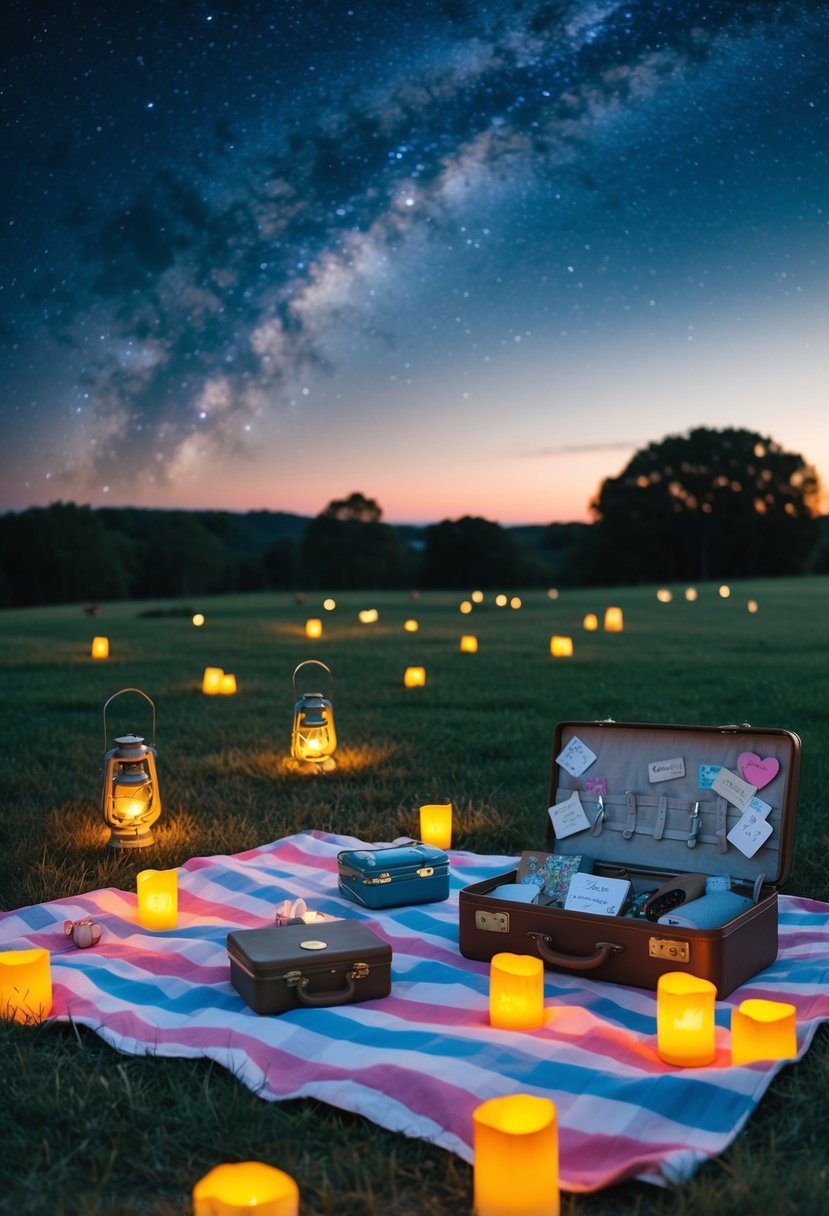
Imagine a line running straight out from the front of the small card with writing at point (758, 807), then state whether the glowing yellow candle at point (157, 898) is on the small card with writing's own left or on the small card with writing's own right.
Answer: on the small card with writing's own right

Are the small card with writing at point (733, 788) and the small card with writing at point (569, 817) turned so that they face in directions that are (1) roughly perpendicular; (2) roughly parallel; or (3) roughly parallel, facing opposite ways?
roughly parallel

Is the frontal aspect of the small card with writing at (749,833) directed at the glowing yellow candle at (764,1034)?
yes

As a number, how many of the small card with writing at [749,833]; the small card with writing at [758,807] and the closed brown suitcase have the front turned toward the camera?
3

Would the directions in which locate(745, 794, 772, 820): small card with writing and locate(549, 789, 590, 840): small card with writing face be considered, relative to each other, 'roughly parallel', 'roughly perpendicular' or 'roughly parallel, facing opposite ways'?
roughly parallel

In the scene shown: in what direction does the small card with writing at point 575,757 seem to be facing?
toward the camera

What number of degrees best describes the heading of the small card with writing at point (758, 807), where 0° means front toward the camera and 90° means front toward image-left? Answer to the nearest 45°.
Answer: approximately 0°

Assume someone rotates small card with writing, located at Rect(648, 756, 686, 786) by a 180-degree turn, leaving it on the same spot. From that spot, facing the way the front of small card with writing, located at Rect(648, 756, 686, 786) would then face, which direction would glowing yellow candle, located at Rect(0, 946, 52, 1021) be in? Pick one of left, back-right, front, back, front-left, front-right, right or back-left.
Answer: back-left

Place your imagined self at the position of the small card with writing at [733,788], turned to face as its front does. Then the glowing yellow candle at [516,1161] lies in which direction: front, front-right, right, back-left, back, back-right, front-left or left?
front

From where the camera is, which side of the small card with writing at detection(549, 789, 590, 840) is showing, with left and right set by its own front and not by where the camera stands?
front

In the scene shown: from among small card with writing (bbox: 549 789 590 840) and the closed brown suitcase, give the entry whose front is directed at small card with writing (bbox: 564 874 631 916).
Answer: small card with writing (bbox: 549 789 590 840)

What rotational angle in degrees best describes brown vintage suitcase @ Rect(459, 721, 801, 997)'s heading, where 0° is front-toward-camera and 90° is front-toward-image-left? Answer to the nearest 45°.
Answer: approximately 45°

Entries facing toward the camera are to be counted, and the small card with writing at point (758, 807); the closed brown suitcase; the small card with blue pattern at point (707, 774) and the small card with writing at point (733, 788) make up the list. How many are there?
4

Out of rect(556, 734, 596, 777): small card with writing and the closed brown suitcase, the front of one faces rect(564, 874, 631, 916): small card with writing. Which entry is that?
rect(556, 734, 596, 777): small card with writing
